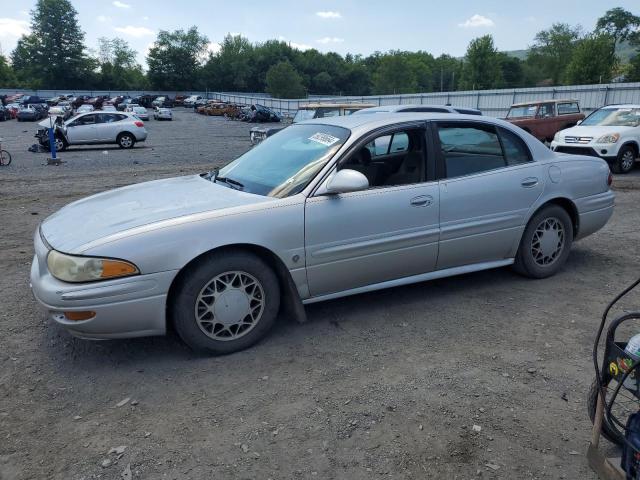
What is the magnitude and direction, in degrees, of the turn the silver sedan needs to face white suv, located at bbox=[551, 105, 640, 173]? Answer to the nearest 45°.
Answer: approximately 180°

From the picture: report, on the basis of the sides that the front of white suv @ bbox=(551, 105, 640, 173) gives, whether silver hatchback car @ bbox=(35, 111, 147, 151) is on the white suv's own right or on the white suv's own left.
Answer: on the white suv's own right

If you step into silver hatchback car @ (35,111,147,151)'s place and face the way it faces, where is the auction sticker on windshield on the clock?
The auction sticker on windshield is roughly at 9 o'clock from the silver hatchback car.

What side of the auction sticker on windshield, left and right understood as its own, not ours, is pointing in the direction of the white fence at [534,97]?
back

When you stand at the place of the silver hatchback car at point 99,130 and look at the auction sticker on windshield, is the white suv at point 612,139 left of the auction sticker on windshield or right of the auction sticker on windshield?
left

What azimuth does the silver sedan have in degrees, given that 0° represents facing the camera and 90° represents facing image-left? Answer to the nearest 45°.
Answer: approximately 45°

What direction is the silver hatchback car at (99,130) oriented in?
to the viewer's left

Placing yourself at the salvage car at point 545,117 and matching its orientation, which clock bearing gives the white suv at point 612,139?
The white suv is roughly at 10 o'clock from the salvage car.

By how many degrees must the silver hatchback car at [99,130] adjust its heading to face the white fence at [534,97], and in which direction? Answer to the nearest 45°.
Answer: approximately 180°
